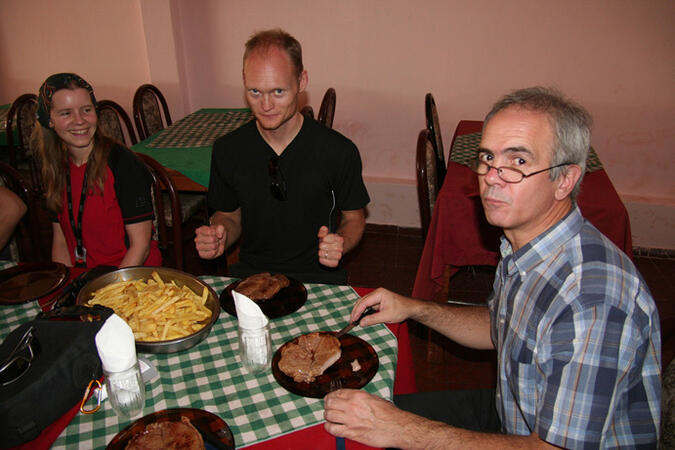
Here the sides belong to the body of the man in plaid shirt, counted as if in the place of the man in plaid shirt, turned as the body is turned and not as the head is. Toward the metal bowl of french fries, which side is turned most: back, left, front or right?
front

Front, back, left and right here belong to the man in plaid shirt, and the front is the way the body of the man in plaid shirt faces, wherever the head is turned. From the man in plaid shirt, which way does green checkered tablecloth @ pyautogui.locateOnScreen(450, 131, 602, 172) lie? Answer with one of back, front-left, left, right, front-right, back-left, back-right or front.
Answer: right

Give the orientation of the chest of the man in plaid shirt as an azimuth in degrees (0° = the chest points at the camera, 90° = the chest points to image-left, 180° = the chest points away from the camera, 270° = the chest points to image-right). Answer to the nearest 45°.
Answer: approximately 90°

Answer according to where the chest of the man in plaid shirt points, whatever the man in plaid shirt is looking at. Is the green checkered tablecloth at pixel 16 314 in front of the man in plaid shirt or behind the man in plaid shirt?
in front

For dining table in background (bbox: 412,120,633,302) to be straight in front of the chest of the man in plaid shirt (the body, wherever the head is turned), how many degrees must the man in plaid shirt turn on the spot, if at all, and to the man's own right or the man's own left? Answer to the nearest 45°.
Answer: approximately 90° to the man's own right

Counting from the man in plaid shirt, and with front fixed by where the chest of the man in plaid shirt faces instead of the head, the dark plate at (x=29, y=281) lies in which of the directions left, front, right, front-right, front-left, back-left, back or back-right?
front

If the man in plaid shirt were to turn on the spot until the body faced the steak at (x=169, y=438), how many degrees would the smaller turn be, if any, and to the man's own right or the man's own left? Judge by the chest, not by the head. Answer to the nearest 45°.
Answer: approximately 45° to the man's own left

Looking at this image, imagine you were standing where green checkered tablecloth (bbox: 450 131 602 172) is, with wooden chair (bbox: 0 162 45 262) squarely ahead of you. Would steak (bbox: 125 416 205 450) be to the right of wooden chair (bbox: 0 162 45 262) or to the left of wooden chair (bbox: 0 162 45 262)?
left
